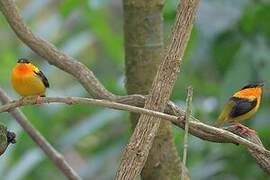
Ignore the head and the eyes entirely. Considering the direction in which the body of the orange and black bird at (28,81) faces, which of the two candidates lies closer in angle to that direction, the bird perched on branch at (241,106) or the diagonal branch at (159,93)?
the diagonal branch

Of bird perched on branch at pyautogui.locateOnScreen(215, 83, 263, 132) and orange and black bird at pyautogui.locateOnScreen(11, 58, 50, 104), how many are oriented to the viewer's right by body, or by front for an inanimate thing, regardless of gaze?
1

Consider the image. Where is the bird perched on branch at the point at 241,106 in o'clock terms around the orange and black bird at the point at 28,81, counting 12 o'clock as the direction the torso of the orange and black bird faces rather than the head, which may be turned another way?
The bird perched on branch is roughly at 8 o'clock from the orange and black bird.

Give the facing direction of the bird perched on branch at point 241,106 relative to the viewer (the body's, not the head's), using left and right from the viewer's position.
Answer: facing to the right of the viewer

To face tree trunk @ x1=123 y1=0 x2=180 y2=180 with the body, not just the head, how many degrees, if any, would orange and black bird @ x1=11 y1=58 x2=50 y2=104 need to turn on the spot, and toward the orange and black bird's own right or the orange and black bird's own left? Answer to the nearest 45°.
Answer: approximately 135° to the orange and black bird's own left

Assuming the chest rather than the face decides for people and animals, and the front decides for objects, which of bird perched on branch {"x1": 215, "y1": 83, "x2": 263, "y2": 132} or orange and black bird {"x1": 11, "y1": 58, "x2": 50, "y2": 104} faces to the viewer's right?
the bird perched on branch

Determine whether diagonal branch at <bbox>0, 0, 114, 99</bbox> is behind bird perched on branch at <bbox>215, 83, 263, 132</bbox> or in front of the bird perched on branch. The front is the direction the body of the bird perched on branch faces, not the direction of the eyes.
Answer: behind

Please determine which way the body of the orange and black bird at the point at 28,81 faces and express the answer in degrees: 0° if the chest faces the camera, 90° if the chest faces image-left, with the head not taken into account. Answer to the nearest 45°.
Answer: approximately 45°

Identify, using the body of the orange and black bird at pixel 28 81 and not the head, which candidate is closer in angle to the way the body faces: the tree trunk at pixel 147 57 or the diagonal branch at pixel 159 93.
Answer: the diagonal branch
